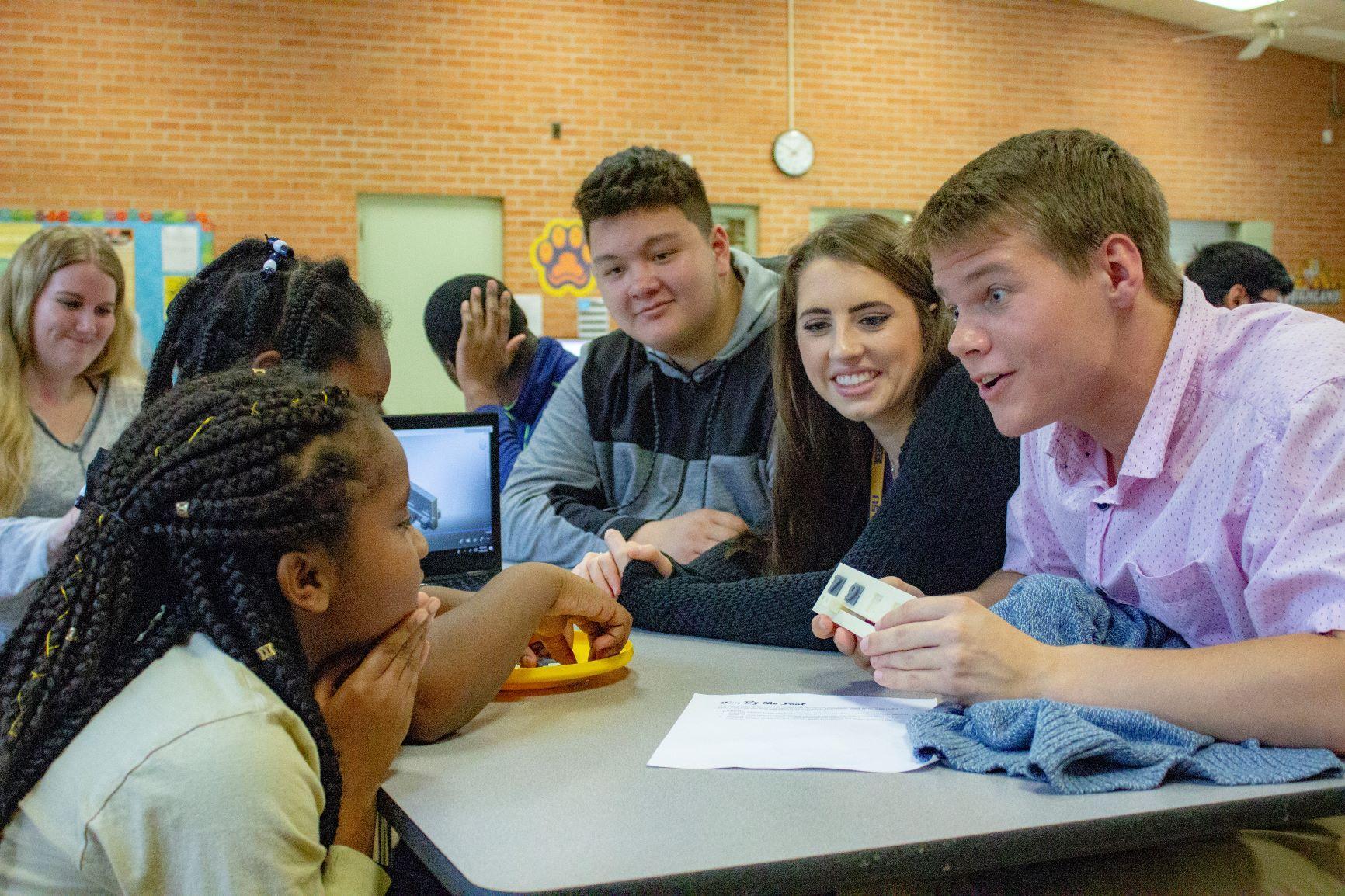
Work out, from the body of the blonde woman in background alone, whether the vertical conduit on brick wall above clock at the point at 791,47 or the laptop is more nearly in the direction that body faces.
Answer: the laptop

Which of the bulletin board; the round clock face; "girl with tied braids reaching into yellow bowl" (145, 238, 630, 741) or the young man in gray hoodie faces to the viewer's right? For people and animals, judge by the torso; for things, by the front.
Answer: the girl with tied braids reaching into yellow bowl

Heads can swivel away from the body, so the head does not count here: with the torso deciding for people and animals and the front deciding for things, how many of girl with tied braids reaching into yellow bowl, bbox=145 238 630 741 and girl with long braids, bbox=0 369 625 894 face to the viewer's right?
2

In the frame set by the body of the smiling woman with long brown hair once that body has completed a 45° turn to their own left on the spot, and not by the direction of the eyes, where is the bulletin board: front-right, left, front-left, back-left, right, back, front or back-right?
back-right

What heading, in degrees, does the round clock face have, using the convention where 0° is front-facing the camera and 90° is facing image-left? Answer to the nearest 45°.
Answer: approximately 0°

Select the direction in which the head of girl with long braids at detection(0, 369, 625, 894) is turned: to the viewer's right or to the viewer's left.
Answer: to the viewer's right

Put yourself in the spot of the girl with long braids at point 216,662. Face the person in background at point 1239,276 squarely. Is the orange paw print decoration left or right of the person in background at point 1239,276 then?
left

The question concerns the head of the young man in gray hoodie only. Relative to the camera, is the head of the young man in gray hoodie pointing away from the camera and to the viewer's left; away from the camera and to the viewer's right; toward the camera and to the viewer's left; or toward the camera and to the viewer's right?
toward the camera and to the viewer's left

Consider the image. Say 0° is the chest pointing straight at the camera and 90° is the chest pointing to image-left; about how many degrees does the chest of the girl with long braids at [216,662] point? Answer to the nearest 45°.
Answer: approximately 270°

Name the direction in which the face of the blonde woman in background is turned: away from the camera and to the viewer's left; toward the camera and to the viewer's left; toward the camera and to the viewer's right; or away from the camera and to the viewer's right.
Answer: toward the camera and to the viewer's right

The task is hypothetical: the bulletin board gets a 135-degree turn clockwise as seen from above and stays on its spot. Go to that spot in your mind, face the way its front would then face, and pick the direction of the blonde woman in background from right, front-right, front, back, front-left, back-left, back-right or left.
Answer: back-left

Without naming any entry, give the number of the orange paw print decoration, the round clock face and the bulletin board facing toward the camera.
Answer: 3

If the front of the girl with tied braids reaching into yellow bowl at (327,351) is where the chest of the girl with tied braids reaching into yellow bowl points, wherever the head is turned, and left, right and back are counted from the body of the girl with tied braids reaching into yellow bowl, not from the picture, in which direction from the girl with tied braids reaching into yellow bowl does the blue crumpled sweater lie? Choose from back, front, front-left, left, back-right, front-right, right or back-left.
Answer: front-right

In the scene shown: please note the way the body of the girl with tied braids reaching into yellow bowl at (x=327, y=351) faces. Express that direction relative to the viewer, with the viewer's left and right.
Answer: facing to the right of the viewer

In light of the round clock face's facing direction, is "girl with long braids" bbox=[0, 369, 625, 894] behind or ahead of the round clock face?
ahead

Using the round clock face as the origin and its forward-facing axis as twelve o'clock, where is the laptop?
The laptop is roughly at 12 o'clock from the round clock face.

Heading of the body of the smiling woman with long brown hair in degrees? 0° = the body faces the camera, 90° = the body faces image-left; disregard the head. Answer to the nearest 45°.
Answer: approximately 45°
